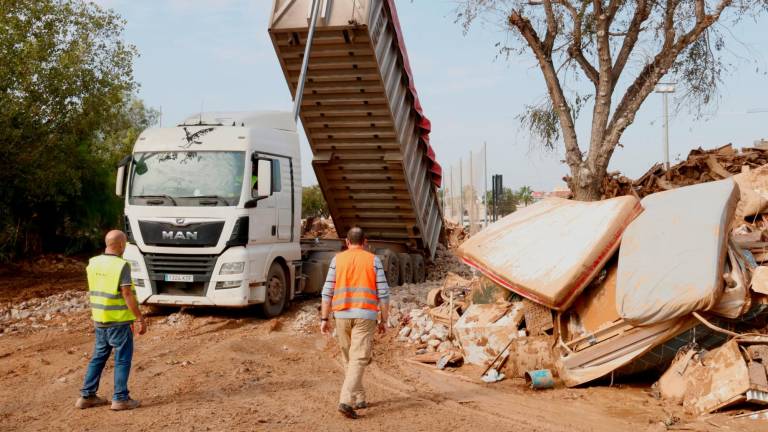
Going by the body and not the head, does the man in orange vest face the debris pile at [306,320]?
yes

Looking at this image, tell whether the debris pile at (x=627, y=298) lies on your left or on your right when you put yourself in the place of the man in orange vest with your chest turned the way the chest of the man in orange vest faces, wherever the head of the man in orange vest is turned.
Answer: on your right

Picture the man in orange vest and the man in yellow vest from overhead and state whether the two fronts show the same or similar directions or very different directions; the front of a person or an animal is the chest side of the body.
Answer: same or similar directions

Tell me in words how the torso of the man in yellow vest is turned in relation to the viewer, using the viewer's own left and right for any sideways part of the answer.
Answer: facing away from the viewer and to the right of the viewer

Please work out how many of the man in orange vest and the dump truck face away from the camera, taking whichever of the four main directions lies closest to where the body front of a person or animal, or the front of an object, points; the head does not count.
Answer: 1

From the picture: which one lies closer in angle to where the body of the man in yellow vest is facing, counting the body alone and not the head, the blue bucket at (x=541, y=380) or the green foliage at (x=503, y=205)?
the green foliage

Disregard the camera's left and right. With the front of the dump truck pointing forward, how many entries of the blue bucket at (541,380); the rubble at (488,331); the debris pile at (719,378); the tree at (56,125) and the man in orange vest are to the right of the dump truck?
1

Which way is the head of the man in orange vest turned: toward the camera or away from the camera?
away from the camera

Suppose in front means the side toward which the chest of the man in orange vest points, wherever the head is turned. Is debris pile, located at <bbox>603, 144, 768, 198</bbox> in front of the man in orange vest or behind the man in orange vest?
in front

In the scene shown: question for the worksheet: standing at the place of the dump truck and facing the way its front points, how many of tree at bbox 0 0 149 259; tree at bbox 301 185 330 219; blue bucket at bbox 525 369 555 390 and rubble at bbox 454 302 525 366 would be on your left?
2

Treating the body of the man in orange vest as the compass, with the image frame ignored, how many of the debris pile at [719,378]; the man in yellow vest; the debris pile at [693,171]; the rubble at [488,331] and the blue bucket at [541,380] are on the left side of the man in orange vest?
1

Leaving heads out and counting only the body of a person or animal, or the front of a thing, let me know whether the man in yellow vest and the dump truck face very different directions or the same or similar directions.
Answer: very different directions

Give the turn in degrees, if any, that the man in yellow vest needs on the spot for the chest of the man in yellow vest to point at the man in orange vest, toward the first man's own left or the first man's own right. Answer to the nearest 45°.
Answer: approximately 45° to the first man's own right

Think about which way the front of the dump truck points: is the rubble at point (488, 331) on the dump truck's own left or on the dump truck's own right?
on the dump truck's own left

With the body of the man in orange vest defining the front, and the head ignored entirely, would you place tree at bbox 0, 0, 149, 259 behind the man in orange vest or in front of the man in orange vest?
in front

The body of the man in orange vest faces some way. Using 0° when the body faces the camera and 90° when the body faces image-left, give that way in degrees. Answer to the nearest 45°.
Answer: approximately 180°

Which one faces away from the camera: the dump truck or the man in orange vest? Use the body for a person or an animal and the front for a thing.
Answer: the man in orange vest

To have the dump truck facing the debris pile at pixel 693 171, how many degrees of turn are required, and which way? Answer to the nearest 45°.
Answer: approximately 135° to its left

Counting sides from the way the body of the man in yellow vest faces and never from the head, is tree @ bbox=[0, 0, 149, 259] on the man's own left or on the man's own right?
on the man's own left

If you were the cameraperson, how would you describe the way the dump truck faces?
facing the viewer and to the left of the viewer
